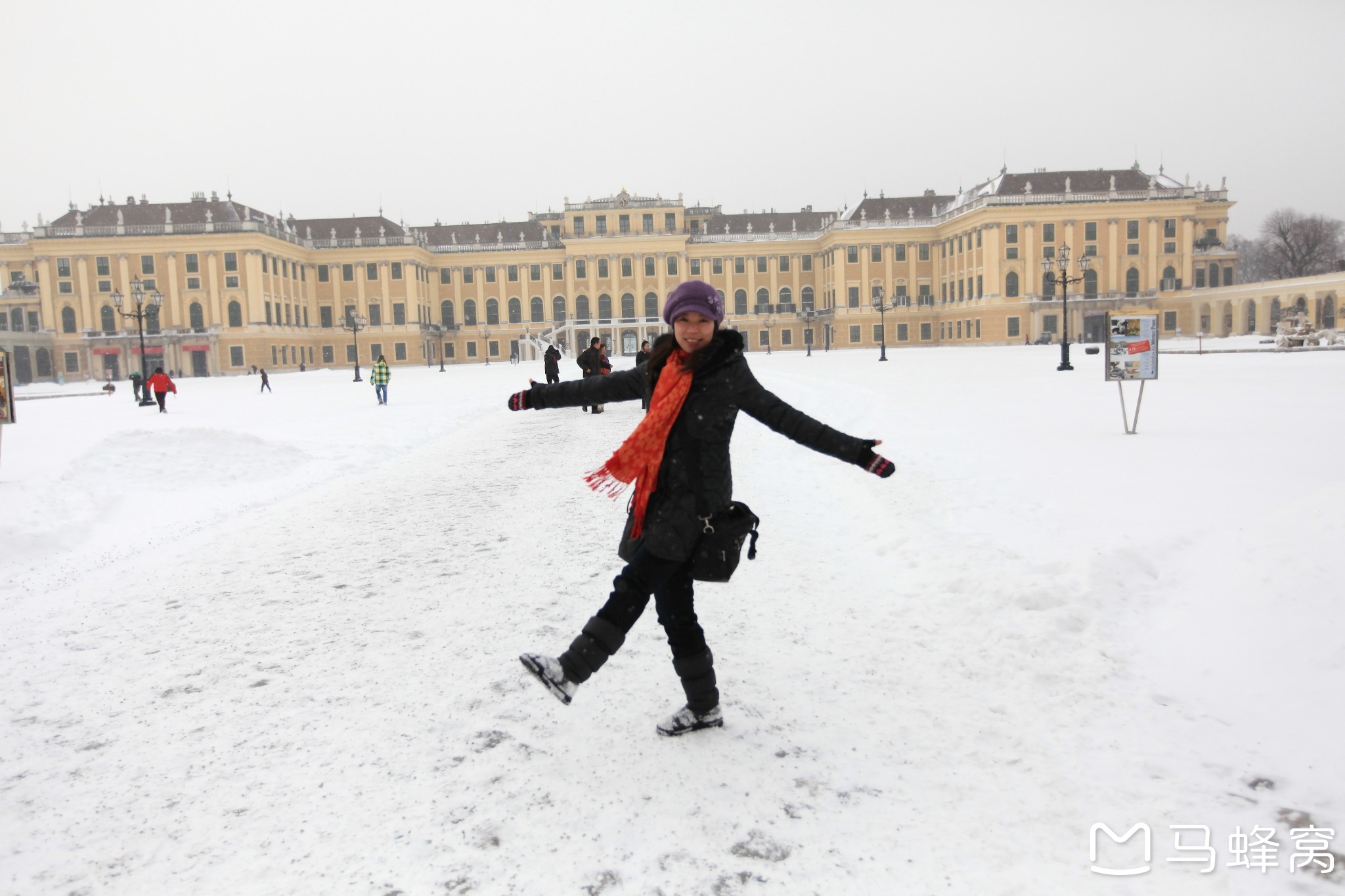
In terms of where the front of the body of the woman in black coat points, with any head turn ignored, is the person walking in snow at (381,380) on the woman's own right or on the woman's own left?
on the woman's own right

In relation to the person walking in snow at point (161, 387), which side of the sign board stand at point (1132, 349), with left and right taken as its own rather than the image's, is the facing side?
right

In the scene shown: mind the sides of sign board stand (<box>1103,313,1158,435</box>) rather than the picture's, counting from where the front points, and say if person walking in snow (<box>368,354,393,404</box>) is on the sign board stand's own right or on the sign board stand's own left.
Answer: on the sign board stand's own right

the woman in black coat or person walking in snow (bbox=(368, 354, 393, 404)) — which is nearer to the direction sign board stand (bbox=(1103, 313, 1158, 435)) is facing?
the woman in black coat

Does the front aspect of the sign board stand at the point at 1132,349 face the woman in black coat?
yes

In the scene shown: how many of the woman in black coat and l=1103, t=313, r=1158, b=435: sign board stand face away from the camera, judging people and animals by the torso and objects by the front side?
0

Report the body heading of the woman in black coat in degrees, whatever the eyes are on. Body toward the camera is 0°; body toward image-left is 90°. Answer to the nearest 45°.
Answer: approximately 45°
